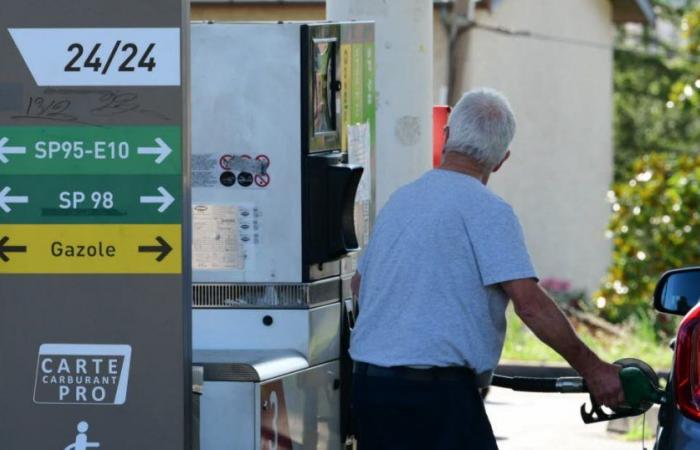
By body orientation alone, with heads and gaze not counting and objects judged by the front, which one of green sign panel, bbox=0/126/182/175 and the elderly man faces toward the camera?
the green sign panel

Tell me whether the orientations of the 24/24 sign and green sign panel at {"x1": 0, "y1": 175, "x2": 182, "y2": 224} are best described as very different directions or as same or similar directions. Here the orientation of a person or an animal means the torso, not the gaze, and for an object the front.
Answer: same or similar directions

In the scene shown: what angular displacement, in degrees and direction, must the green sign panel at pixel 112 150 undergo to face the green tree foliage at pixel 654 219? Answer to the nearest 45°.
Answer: approximately 135° to its left

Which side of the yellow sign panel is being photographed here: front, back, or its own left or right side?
front

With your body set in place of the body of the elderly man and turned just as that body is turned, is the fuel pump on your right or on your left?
on your left

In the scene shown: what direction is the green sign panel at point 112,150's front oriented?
toward the camera

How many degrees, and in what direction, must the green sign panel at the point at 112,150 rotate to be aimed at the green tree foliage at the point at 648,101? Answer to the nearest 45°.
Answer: approximately 135° to its left

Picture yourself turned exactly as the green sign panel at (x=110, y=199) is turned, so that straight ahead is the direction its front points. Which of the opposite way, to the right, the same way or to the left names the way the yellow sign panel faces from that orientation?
the same way

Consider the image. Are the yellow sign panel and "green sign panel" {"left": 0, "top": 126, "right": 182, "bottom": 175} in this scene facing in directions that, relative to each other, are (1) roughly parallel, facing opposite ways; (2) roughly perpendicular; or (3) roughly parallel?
roughly parallel

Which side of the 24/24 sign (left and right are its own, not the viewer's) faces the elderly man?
left

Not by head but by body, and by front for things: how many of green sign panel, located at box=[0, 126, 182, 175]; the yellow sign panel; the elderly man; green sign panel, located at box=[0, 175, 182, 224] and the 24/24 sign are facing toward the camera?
4

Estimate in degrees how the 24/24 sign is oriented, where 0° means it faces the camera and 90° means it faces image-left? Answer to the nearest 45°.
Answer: approximately 0°

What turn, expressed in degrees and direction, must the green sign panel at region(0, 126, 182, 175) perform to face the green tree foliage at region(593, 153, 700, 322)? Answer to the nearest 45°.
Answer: approximately 135° to its left

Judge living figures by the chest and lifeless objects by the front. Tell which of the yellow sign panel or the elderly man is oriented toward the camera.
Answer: the yellow sign panel

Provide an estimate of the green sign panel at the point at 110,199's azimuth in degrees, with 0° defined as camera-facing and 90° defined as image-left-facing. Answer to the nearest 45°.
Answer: approximately 0°
